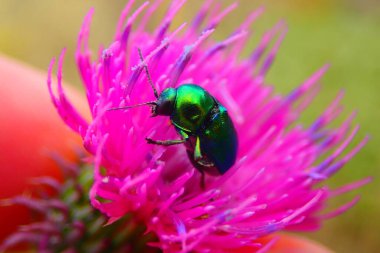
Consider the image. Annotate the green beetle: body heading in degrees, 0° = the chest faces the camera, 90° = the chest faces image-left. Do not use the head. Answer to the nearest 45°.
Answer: approximately 90°
